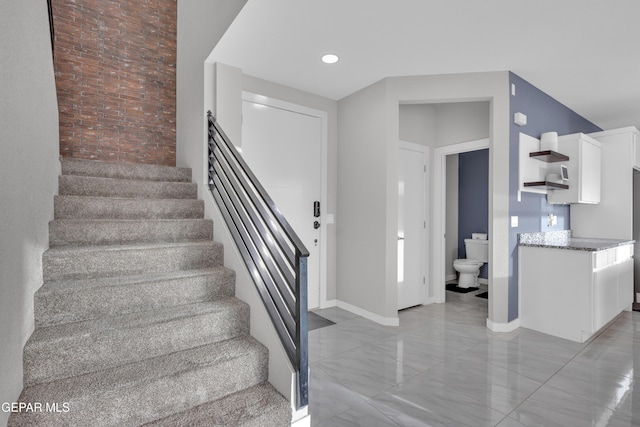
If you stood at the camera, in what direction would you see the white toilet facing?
facing the viewer and to the left of the viewer

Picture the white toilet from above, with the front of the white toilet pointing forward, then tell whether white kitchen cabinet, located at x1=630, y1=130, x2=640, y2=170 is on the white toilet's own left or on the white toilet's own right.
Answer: on the white toilet's own left

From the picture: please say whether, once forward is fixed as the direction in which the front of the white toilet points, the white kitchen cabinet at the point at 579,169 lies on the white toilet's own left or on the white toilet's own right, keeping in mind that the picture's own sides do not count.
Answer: on the white toilet's own left

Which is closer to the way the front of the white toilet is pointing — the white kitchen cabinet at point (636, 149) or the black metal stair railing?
the black metal stair railing

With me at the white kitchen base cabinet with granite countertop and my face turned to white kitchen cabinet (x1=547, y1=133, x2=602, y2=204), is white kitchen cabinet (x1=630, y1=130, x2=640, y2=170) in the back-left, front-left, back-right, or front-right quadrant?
front-right

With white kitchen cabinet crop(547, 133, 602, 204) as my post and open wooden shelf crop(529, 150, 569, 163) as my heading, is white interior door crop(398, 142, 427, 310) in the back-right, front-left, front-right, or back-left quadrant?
front-right

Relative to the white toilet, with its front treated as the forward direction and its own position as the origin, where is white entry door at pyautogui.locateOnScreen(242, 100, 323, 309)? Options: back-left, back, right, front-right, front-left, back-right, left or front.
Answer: front

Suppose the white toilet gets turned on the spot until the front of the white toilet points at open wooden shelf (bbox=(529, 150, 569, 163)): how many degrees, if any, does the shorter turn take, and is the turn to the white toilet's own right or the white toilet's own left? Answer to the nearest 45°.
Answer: approximately 90° to the white toilet's own left

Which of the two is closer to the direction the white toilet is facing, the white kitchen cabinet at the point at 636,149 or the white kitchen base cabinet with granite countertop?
the white kitchen base cabinet with granite countertop
